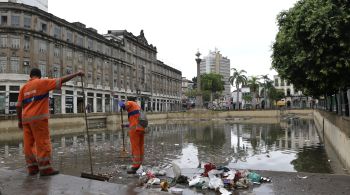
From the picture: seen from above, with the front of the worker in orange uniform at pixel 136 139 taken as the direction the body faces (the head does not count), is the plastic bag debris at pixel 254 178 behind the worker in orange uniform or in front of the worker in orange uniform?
behind

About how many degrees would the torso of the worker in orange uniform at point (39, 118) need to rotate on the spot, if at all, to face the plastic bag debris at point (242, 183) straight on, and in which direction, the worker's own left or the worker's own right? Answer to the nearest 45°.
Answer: approximately 45° to the worker's own right

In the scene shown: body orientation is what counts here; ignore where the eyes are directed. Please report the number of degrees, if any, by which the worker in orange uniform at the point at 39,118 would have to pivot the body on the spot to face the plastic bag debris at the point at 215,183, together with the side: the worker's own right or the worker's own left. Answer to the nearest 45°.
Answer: approximately 45° to the worker's own right

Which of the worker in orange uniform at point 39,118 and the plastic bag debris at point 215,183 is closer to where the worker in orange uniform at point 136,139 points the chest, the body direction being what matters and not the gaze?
the worker in orange uniform

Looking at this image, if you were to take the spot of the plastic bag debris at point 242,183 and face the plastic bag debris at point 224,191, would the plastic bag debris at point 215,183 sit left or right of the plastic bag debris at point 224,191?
right

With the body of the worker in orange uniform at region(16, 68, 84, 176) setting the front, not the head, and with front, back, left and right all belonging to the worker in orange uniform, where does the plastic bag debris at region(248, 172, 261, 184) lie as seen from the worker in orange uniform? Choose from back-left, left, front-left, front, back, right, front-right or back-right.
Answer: front-right

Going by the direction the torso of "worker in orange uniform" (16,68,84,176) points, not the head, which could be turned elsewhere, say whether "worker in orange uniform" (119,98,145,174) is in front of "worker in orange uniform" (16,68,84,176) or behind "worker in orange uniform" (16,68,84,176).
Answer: in front

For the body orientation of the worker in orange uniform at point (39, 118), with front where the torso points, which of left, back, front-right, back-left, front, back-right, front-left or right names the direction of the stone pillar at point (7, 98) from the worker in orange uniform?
front-left

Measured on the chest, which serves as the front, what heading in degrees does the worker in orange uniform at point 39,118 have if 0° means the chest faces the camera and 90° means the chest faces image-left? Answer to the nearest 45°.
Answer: approximately 225°

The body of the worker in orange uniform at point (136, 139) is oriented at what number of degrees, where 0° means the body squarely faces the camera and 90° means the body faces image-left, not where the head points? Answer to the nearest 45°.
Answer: approximately 90°

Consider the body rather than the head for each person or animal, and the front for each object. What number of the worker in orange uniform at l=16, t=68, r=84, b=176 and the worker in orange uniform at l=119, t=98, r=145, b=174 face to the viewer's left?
1

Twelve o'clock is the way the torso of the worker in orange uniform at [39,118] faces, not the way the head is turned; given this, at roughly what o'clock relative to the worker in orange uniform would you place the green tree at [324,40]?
The green tree is roughly at 1 o'clock from the worker in orange uniform.
